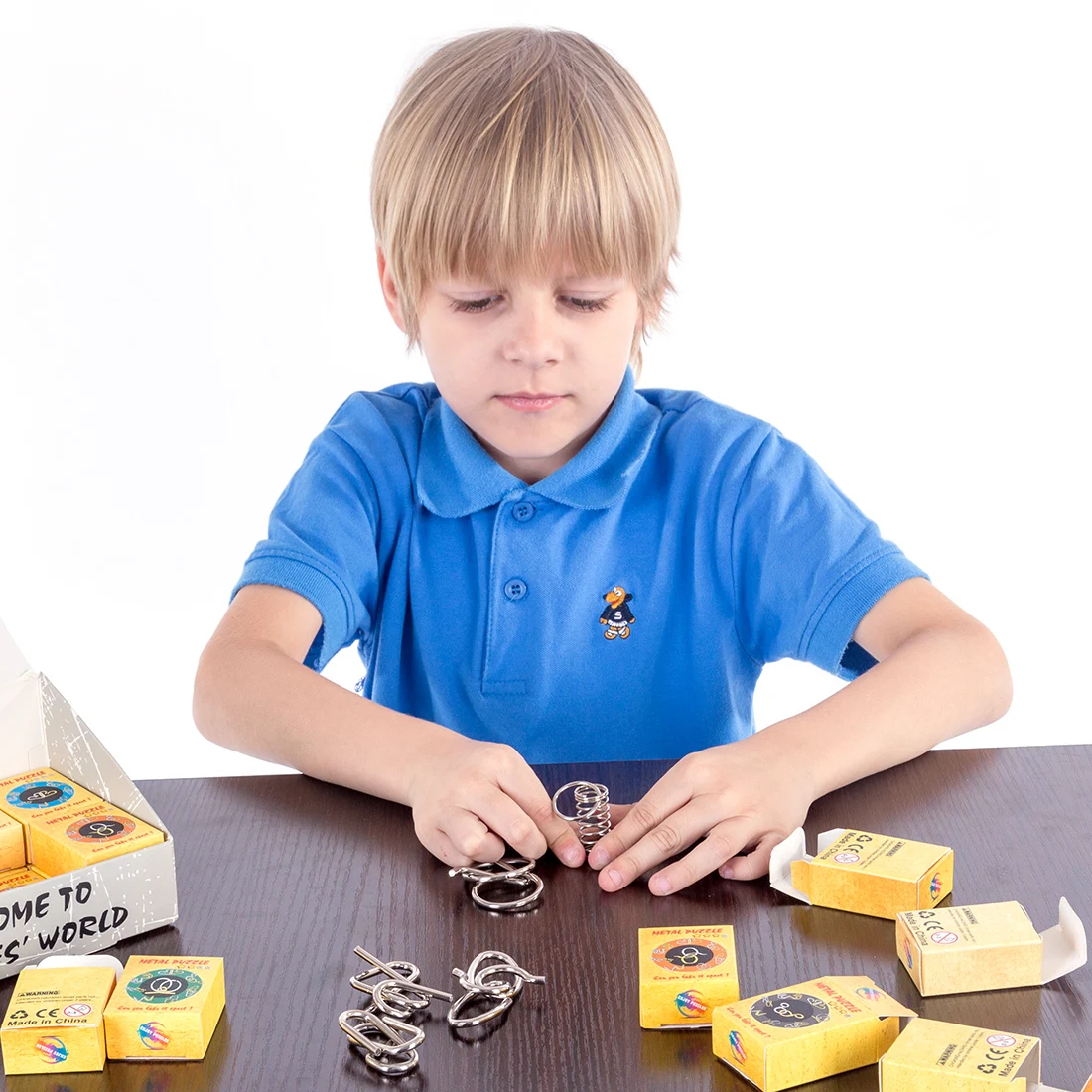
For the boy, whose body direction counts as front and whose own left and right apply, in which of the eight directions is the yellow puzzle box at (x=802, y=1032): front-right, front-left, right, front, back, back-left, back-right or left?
front

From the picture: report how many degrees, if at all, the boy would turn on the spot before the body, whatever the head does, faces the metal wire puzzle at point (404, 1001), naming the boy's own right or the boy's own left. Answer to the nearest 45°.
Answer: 0° — they already face it

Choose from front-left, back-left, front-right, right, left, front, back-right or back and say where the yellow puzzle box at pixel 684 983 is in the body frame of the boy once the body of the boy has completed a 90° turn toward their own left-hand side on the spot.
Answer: right

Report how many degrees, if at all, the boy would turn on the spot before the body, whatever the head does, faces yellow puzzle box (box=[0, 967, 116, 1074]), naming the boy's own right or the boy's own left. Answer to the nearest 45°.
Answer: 0° — they already face it

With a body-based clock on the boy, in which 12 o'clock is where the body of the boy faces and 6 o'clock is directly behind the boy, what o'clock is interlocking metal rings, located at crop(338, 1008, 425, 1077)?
The interlocking metal rings is roughly at 12 o'clock from the boy.

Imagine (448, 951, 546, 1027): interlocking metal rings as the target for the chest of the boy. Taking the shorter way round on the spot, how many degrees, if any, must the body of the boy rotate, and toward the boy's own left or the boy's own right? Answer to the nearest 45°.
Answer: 0° — they already face it

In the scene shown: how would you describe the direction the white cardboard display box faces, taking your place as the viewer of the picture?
facing the viewer and to the right of the viewer

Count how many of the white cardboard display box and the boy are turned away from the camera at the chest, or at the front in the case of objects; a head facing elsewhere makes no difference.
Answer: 0

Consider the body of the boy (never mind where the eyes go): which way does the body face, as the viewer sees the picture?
toward the camera

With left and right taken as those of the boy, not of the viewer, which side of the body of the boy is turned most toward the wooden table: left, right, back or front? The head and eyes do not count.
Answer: front
